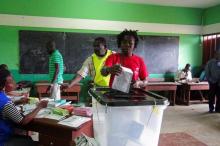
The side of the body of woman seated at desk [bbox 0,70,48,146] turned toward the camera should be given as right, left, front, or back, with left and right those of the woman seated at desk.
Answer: right

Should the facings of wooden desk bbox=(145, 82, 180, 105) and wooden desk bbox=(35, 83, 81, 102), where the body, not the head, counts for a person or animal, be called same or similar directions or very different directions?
same or similar directions

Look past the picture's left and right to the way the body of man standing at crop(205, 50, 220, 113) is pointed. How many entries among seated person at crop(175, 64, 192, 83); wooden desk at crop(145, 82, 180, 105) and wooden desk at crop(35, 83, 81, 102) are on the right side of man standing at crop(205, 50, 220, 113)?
0

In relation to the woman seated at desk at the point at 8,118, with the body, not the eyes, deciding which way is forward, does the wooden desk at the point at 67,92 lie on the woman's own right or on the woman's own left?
on the woman's own left

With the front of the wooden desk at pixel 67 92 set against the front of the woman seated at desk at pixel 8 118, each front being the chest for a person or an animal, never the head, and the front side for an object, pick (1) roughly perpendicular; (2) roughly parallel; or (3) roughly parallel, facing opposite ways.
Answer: roughly perpendicular

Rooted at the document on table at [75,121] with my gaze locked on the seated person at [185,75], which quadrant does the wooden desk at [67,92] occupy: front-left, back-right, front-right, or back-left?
front-left

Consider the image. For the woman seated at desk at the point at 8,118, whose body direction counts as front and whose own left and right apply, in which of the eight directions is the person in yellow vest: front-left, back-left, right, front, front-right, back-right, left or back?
front-left

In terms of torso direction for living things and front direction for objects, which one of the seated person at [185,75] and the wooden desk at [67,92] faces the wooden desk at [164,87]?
the seated person

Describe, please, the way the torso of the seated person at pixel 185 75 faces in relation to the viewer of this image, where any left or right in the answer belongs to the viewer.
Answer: facing the viewer and to the left of the viewer

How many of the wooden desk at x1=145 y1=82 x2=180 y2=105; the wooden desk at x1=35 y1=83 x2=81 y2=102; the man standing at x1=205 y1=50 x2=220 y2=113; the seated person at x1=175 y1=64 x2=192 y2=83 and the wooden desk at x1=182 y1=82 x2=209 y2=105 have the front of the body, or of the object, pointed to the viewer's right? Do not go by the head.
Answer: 0
